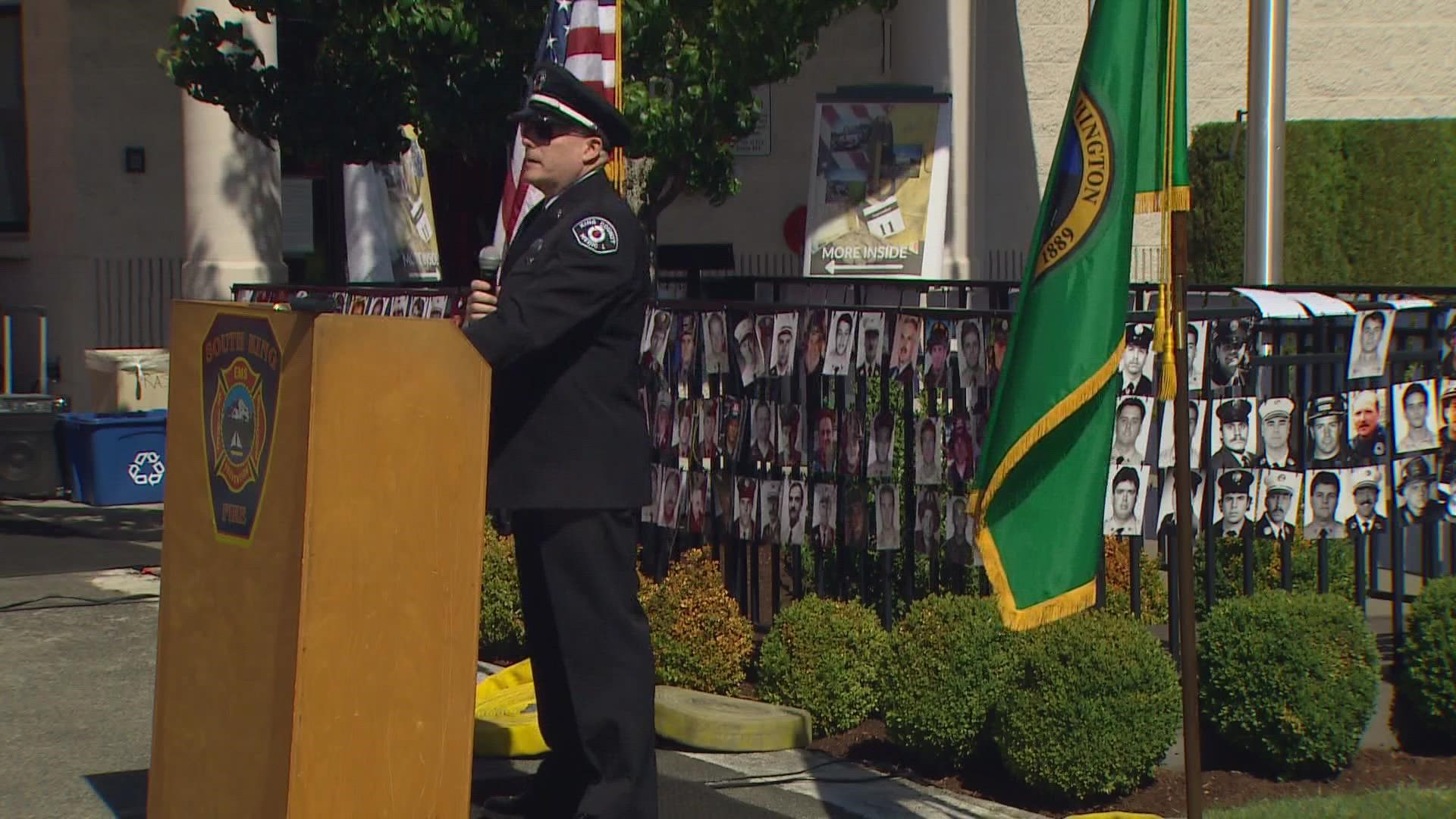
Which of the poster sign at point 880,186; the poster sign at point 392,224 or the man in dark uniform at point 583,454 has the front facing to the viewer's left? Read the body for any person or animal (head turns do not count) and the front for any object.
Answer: the man in dark uniform

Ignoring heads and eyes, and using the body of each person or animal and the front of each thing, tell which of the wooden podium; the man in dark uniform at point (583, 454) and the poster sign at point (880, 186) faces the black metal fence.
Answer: the poster sign

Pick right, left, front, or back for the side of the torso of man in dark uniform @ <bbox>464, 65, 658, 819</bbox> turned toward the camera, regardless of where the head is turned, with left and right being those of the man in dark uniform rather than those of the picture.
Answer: left

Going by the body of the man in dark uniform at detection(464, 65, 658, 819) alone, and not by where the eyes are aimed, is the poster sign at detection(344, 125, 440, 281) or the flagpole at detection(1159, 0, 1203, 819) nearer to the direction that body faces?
the poster sign

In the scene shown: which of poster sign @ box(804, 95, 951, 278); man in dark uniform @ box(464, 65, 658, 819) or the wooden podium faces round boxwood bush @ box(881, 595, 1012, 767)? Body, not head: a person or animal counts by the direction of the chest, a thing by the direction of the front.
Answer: the poster sign

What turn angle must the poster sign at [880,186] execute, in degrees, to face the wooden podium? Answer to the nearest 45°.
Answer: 0° — it already faces it

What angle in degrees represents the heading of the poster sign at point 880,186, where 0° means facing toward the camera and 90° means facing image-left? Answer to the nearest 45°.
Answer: approximately 0°

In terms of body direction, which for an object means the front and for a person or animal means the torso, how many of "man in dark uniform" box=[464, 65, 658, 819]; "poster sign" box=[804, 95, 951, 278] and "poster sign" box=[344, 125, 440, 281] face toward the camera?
2

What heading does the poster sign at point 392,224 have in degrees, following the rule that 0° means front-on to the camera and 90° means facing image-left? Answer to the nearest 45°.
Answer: approximately 0°

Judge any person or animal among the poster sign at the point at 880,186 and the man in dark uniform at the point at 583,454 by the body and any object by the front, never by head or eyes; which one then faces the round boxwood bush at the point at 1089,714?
the poster sign

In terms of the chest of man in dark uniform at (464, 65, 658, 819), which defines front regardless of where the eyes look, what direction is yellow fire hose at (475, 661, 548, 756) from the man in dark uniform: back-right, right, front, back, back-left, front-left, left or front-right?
right

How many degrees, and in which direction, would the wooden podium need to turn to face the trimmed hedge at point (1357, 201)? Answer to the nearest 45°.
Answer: approximately 180°

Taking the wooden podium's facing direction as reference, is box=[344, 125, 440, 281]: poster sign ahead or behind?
behind
